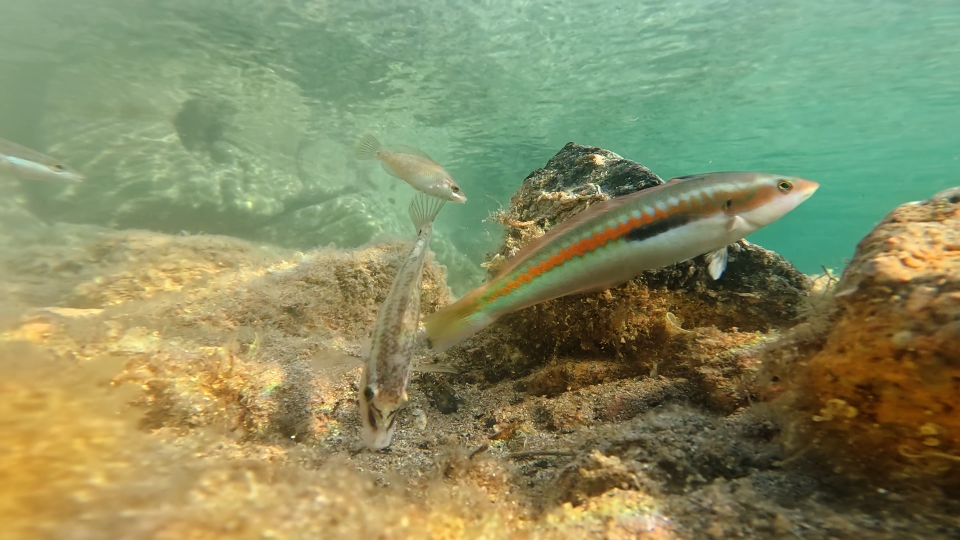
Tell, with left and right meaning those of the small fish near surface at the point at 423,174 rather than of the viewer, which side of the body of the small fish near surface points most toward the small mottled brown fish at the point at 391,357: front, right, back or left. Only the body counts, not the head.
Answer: right

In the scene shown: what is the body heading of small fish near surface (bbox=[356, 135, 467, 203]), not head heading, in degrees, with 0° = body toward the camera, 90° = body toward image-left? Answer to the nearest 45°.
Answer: approximately 270°

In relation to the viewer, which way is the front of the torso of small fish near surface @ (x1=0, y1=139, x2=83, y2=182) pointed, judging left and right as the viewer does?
facing to the right of the viewer

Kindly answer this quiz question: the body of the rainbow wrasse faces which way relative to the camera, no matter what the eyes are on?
to the viewer's right

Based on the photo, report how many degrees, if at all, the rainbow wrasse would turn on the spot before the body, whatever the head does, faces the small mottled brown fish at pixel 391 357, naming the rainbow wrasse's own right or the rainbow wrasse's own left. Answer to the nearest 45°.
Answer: approximately 180°

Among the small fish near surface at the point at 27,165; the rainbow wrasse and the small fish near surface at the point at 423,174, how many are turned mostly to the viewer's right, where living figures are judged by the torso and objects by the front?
3

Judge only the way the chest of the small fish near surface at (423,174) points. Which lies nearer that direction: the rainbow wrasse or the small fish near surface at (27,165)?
the rainbow wrasse
